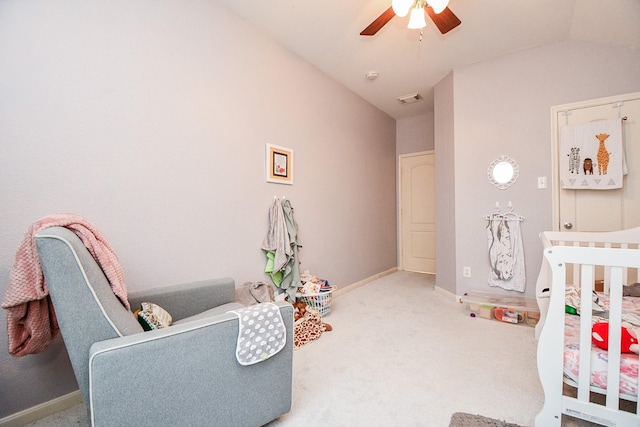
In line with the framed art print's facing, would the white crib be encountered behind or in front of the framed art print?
in front

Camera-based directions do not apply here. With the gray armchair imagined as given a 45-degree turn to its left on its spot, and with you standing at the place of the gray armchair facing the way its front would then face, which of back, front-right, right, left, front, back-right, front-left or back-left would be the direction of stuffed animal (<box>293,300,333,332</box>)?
front

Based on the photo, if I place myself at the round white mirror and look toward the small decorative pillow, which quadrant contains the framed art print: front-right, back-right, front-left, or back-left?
front-right

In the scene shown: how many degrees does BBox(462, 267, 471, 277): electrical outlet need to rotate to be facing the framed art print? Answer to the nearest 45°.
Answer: approximately 45° to its right

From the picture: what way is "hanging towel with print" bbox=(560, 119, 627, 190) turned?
toward the camera

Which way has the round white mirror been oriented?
toward the camera

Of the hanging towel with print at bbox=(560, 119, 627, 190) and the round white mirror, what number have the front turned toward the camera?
2

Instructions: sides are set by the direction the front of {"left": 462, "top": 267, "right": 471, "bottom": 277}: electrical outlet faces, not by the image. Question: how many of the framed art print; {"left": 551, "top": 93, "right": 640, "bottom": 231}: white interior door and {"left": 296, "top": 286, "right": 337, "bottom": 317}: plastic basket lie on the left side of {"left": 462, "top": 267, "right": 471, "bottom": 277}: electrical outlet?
1

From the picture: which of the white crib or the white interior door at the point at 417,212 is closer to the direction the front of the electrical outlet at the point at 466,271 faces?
the white crib

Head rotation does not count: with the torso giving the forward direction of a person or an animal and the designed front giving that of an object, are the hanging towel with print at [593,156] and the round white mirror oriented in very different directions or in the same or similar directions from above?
same or similar directions

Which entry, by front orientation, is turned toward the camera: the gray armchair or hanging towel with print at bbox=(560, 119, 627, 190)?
the hanging towel with print

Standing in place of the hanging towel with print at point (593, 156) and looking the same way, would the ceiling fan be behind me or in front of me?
in front

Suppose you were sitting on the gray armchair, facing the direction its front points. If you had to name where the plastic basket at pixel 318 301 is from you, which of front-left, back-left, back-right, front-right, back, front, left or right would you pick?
front-left

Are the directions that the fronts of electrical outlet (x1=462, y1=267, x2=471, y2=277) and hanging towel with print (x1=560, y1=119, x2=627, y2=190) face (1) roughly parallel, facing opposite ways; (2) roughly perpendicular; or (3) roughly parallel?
roughly parallel
